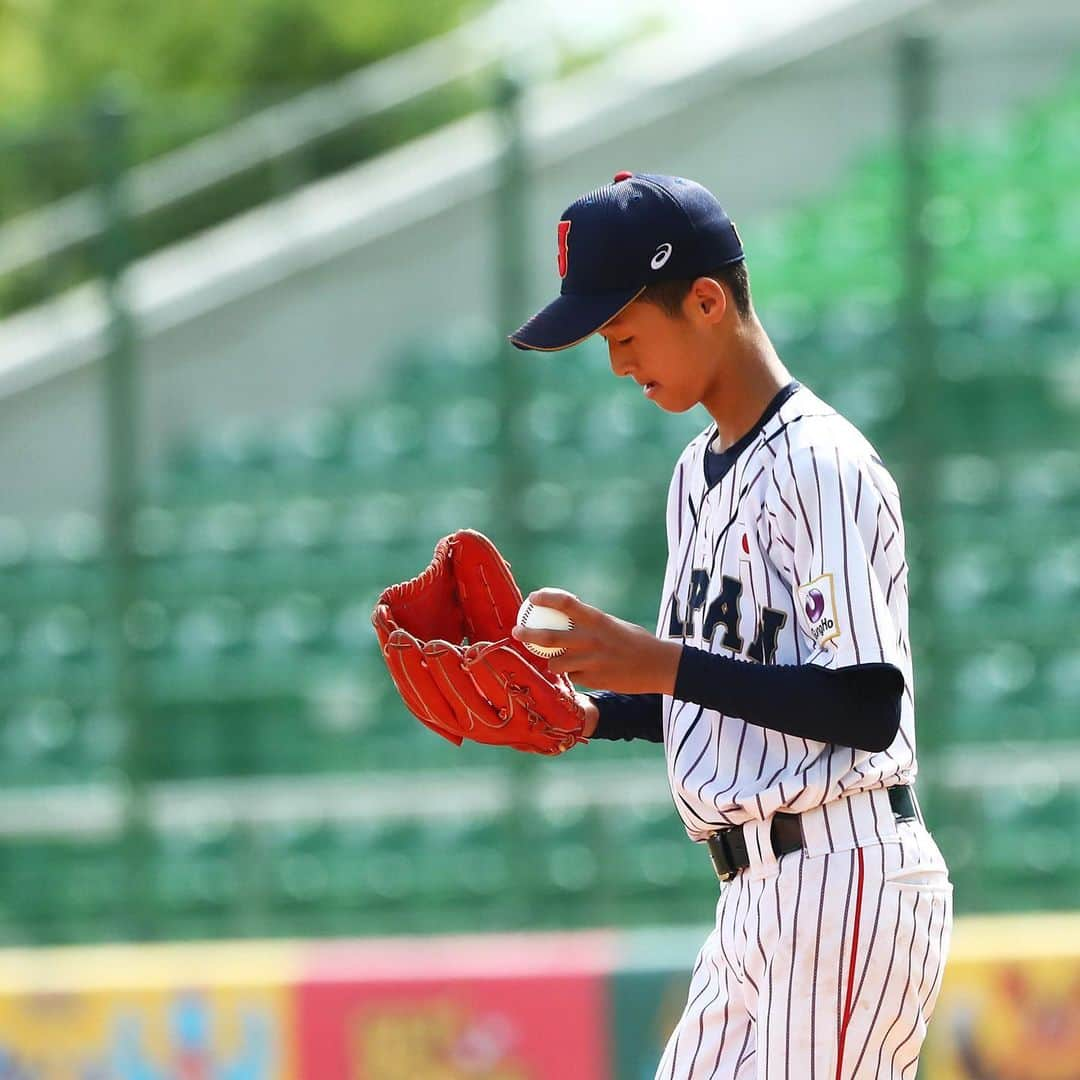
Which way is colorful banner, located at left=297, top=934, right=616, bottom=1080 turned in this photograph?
toward the camera

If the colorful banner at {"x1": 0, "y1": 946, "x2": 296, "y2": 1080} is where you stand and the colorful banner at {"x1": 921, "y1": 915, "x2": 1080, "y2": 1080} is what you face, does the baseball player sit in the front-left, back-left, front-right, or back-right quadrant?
front-right

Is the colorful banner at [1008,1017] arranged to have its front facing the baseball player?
yes

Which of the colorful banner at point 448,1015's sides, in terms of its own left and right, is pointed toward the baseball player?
front

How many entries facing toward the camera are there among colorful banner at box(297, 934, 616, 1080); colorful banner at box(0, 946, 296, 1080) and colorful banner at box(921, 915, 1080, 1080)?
3

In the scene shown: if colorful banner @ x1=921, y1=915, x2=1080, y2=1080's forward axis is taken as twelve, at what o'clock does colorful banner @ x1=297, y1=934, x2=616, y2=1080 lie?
colorful banner @ x1=297, y1=934, x2=616, y2=1080 is roughly at 3 o'clock from colorful banner @ x1=921, y1=915, x2=1080, y2=1080.

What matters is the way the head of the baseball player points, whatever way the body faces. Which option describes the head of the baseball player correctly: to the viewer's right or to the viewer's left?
to the viewer's left

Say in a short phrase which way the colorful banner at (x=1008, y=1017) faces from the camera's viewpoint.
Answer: facing the viewer

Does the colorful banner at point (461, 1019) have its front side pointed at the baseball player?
yes
